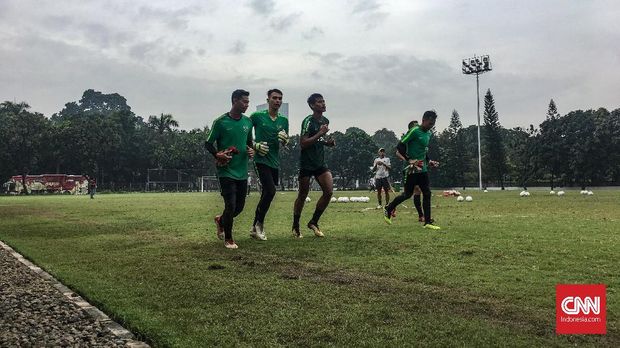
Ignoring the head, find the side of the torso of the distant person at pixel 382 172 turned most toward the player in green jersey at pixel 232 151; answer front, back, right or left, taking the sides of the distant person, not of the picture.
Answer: front

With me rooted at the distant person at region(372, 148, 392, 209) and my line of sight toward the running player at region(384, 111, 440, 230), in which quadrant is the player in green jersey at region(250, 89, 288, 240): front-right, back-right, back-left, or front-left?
front-right

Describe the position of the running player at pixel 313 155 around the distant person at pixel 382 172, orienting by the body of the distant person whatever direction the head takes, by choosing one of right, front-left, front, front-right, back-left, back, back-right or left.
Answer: front

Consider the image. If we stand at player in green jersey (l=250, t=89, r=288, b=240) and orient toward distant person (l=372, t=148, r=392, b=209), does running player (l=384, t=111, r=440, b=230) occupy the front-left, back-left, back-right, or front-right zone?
front-right

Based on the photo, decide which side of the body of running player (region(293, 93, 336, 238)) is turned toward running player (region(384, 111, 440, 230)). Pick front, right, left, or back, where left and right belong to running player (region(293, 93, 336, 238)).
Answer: left

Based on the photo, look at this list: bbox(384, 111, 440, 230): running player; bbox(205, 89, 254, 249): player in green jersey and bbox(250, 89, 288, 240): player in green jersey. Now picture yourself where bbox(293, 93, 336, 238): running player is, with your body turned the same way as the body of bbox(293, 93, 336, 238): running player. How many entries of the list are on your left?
1

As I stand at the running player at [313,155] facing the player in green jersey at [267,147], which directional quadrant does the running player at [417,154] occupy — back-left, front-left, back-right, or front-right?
back-right

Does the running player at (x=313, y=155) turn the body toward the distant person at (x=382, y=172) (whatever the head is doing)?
no

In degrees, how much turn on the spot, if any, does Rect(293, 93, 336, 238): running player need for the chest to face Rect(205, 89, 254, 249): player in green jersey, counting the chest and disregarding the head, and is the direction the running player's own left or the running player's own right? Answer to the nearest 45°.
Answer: approximately 90° to the running player's own right

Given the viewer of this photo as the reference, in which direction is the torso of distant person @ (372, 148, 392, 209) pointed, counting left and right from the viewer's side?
facing the viewer

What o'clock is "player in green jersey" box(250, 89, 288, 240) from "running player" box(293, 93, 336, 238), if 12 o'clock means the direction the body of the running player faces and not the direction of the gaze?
The player in green jersey is roughly at 4 o'clock from the running player.

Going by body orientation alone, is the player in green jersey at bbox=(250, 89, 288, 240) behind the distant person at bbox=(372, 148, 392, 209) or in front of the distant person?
in front

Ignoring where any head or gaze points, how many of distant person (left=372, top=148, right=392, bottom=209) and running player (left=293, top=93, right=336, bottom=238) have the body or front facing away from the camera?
0

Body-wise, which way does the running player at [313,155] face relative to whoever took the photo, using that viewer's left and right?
facing the viewer and to the right of the viewer
